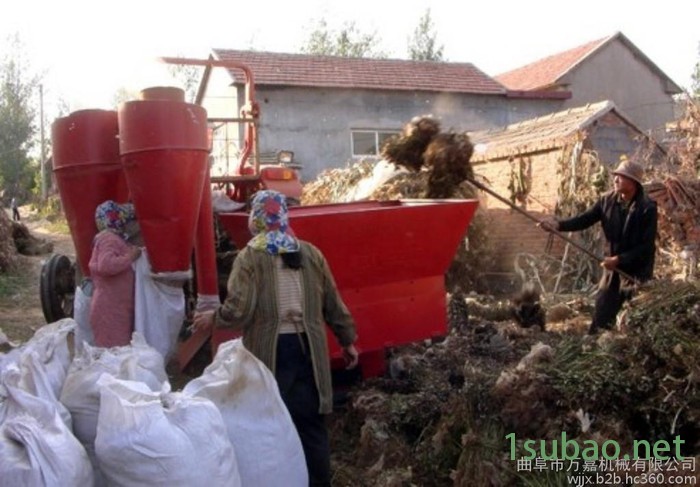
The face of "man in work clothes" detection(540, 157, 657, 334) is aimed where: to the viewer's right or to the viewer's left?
to the viewer's left

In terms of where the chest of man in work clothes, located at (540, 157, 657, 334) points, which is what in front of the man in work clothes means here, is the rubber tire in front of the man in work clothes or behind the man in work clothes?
in front

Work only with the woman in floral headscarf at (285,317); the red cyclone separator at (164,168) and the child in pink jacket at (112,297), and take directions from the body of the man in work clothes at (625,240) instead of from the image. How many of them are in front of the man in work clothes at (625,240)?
3

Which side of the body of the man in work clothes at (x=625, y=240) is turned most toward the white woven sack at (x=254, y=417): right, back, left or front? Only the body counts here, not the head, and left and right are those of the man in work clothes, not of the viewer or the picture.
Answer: front

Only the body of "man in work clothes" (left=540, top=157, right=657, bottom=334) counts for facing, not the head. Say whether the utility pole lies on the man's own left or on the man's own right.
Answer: on the man's own right

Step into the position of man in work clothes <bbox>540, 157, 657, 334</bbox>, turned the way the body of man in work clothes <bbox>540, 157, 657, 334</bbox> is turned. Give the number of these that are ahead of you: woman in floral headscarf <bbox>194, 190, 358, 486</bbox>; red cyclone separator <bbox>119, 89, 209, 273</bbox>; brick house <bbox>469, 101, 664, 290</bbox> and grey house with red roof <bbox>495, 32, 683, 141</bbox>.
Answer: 2

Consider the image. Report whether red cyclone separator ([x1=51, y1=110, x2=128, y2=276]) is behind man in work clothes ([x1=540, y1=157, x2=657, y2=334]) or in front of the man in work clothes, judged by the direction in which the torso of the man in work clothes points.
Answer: in front

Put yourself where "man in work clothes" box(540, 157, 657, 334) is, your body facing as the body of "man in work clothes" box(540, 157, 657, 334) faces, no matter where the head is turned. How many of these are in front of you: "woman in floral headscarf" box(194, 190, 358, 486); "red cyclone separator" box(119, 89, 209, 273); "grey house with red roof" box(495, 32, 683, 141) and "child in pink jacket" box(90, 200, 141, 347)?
3

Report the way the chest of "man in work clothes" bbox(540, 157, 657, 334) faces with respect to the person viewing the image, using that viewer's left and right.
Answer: facing the viewer and to the left of the viewer

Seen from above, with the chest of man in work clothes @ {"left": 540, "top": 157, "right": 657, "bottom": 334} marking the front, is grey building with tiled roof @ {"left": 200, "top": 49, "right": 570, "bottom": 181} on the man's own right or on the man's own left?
on the man's own right

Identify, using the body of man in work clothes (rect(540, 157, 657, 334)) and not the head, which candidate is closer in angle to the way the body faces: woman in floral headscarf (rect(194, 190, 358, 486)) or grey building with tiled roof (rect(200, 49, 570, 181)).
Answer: the woman in floral headscarf

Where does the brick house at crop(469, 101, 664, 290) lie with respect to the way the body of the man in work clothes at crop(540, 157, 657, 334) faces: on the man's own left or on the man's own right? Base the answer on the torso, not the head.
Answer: on the man's own right

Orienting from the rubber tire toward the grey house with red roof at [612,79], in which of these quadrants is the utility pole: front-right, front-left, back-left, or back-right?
front-left

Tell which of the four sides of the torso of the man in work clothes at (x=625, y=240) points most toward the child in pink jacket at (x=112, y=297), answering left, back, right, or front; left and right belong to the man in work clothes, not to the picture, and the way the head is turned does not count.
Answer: front
